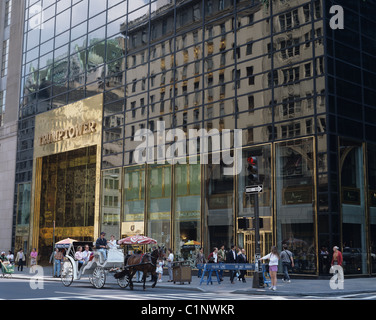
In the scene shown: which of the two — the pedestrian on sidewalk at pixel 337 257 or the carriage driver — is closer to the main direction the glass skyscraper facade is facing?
the carriage driver

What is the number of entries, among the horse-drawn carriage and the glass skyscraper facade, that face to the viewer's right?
1

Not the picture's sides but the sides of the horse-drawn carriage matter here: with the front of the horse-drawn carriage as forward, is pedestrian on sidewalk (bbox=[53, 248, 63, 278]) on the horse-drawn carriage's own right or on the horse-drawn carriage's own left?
on the horse-drawn carriage's own left

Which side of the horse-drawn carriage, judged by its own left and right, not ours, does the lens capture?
right

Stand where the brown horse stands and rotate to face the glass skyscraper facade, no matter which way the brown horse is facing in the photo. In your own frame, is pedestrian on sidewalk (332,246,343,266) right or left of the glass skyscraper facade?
right

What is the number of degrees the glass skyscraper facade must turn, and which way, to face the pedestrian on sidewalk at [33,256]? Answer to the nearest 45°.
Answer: approximately 90° to its right

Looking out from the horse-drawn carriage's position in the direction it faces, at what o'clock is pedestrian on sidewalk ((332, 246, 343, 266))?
The pedestrian on sidewalk is roughly at 12 o'clock from the horse-drawn carriage.

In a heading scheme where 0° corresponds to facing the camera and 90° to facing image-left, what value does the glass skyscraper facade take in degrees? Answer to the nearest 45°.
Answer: approximately 45°

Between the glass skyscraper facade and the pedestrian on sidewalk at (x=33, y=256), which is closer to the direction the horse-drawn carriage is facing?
the glass skyscraper facade

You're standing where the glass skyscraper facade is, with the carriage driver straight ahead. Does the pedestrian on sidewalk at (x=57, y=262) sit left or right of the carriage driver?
right
